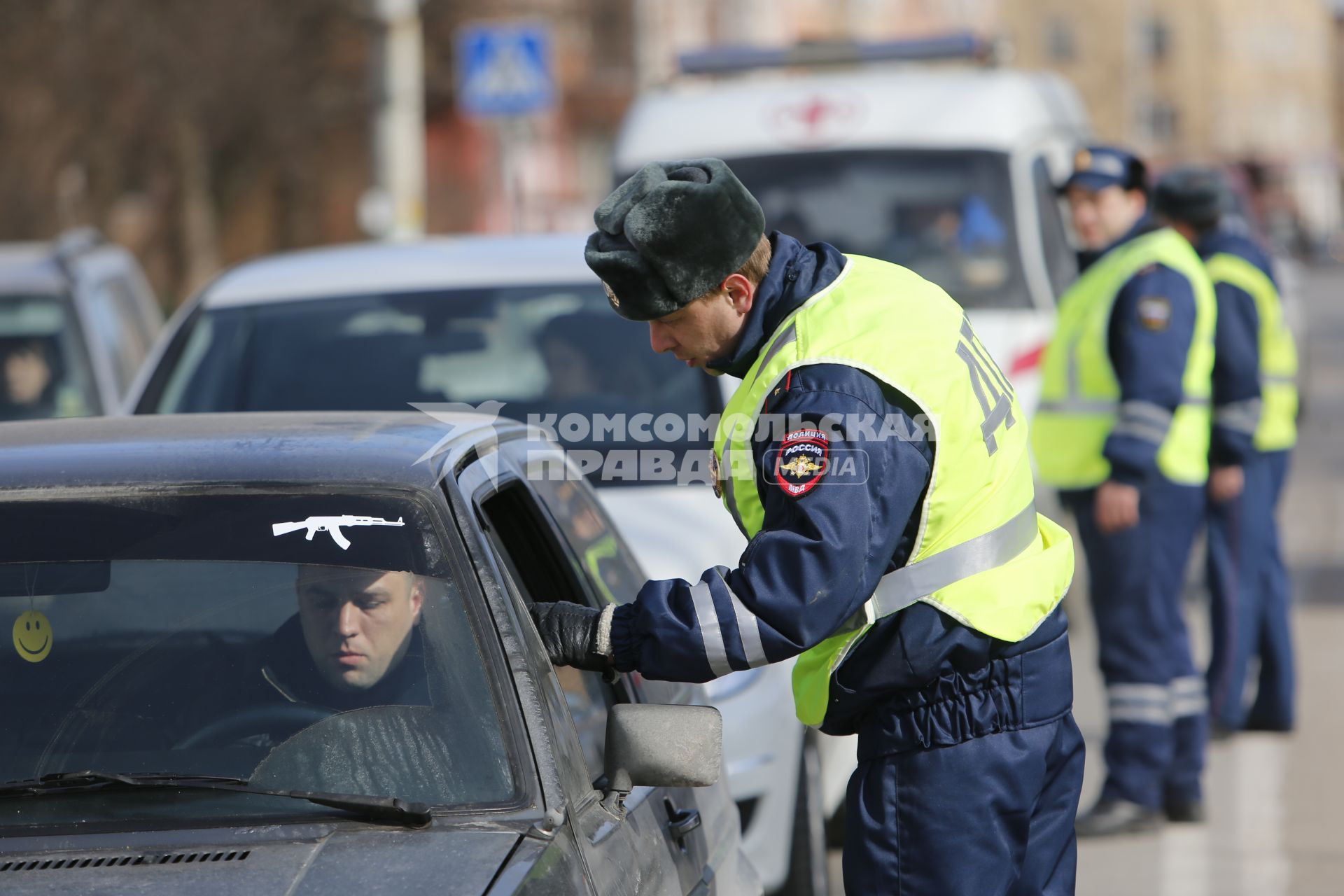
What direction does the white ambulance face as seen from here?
toward the camera

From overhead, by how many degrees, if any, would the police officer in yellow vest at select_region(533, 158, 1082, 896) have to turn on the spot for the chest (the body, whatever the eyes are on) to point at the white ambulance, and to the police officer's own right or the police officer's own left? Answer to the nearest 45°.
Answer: approximately 90° to the police officer's own right

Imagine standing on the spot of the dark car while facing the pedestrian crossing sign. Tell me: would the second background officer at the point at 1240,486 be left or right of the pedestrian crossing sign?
right

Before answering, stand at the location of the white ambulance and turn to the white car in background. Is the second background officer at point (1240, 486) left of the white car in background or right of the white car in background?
left

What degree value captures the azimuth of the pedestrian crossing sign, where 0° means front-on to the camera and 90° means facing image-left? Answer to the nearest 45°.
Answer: approximately 0°

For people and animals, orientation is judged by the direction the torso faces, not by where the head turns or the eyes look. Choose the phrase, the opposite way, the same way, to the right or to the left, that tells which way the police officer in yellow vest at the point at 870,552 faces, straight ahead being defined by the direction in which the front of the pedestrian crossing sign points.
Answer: to the right

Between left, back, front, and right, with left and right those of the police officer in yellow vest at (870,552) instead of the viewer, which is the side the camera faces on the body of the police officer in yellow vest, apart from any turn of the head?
left

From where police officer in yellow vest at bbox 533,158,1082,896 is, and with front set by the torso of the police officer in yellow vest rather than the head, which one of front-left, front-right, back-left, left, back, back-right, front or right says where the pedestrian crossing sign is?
right

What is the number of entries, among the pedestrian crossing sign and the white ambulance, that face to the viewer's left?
0

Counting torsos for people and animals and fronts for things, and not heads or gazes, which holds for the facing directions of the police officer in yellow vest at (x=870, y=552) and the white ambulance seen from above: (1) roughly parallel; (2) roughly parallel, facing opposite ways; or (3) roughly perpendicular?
roughly perpendicular

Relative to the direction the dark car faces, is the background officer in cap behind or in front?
behind

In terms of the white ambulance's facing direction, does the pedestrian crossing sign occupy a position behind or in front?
behind

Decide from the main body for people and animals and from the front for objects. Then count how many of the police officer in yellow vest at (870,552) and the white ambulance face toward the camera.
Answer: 1

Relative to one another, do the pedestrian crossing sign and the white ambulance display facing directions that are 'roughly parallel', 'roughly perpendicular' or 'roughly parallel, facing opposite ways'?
roughly parallel

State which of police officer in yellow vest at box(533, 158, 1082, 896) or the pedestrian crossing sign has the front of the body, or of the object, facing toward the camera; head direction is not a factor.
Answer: the pedestrian crossing sign

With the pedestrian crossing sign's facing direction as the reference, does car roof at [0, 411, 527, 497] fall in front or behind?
in front

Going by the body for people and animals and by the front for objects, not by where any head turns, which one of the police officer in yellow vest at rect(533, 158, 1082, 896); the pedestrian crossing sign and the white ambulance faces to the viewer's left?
the police officer in yellow vest
